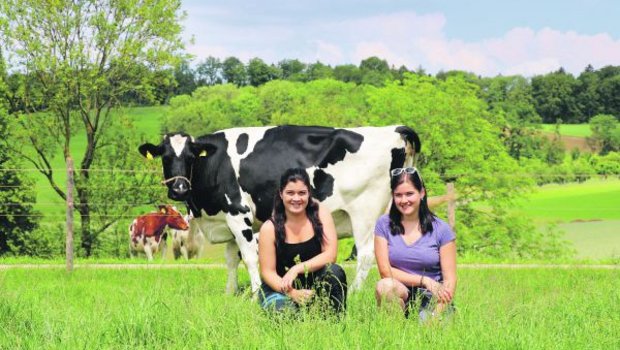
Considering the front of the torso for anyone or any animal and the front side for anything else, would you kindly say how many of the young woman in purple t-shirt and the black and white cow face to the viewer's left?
1

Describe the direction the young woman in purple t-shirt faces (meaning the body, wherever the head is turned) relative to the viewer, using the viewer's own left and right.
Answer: facing the viewer

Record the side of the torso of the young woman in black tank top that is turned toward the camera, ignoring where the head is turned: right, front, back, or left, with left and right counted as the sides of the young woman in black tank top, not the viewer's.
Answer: front

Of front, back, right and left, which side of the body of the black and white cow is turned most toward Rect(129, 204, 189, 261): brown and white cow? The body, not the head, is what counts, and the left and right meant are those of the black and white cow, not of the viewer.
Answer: right

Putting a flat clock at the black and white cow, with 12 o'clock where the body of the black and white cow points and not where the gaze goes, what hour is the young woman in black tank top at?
The young woman in black tank top is roughly at 9 o'clock from the black and white cow.

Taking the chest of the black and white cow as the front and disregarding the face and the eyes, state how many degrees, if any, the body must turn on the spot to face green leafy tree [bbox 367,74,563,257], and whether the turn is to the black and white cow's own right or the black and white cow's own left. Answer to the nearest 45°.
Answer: approximately 90° to the black and white cow's own right

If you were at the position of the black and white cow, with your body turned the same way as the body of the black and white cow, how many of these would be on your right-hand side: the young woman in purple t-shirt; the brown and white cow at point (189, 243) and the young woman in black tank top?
1

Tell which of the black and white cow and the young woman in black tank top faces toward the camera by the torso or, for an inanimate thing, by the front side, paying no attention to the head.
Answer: the young woman in black tank top

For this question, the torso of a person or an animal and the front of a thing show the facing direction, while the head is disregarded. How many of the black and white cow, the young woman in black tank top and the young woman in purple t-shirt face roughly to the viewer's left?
1

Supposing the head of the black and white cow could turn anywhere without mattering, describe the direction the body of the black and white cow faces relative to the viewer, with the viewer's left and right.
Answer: facing to the left of the viewer

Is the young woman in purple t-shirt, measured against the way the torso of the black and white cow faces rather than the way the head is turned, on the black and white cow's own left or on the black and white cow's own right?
on the black and white cow's own left

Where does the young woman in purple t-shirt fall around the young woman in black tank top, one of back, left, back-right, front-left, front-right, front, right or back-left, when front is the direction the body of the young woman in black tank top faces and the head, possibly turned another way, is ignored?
left

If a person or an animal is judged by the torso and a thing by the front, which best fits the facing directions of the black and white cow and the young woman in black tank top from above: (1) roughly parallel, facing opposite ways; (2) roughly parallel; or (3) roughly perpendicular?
roughly perpendicular

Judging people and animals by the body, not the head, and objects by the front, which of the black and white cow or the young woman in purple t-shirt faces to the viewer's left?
the black and white cow

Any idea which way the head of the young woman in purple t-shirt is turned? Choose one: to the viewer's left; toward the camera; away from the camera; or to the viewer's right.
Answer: toward the camera

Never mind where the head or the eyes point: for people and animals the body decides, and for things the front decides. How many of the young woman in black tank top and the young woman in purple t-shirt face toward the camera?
2
